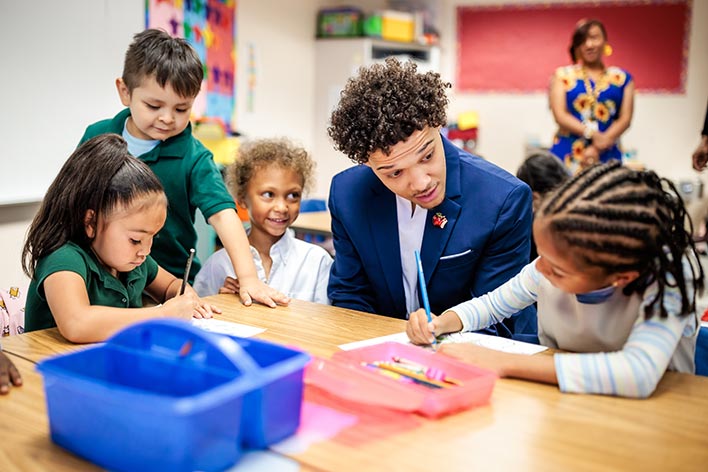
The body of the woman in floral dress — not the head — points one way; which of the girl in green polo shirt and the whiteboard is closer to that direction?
the girl in green polo shirt

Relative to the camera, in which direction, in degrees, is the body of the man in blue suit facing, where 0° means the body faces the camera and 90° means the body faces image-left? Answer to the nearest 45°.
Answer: approximately 0°

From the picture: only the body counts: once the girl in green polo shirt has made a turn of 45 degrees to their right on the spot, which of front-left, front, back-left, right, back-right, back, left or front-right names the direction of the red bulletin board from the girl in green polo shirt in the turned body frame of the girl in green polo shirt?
back-left

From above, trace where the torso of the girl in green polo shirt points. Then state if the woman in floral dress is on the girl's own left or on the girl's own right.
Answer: on the girl's own left

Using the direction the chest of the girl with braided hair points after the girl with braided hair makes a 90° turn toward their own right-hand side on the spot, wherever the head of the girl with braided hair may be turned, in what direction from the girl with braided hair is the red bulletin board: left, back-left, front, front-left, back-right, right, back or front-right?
front-right

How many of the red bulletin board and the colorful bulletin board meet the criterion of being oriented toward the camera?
2

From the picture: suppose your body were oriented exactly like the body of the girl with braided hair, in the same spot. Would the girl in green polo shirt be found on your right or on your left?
on your right

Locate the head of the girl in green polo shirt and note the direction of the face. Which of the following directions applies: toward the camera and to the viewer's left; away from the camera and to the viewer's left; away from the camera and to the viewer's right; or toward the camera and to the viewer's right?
toward the camera and to the viewer's right

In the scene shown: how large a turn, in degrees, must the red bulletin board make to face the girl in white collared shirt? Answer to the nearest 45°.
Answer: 0° — it already faces them
